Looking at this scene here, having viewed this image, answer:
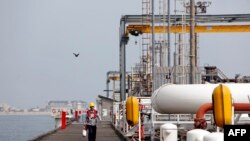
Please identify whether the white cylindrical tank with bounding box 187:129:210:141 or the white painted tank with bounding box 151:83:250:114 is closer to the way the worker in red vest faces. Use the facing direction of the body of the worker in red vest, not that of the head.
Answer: the white cylindrical tank

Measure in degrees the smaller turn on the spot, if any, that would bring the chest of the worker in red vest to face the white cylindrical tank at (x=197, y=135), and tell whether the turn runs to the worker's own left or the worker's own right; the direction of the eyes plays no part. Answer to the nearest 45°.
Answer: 0° — they already face it

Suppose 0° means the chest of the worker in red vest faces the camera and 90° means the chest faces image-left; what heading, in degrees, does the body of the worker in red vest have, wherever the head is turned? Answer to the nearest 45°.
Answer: approximately 0°
